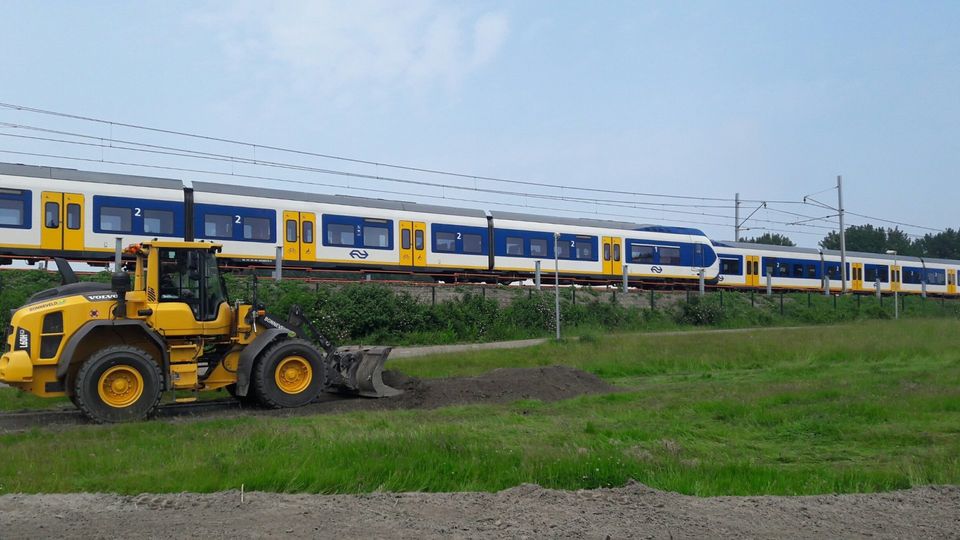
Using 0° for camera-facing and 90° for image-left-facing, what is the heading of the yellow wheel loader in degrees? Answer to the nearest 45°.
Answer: approximately 270°

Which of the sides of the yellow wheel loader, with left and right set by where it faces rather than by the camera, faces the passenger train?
left
